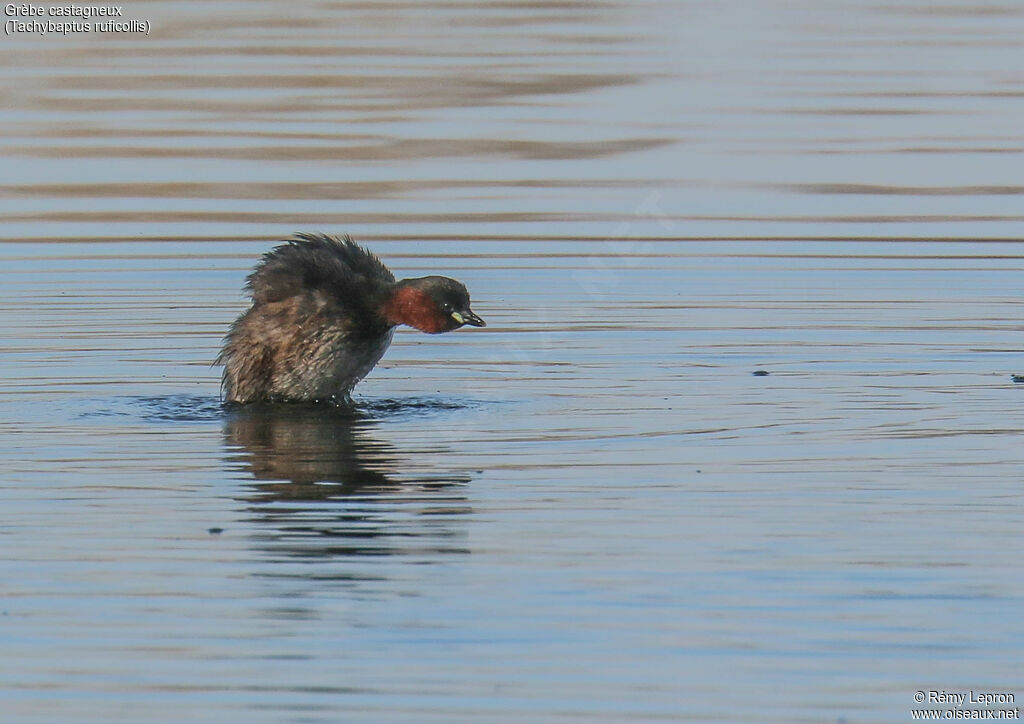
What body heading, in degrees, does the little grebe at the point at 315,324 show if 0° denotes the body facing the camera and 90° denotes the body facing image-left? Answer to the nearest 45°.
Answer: approximately 270°
